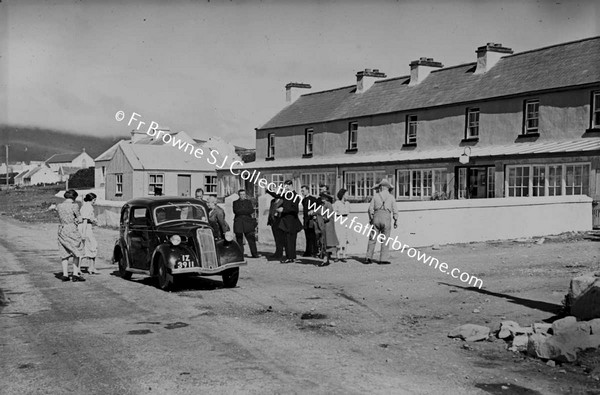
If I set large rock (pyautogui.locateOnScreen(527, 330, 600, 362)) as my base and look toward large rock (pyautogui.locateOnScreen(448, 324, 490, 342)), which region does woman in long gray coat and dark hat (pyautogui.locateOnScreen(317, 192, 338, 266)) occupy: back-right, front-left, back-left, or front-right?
front-right

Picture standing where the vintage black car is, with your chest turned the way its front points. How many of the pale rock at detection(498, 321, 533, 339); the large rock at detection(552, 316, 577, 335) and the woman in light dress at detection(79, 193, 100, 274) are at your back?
1

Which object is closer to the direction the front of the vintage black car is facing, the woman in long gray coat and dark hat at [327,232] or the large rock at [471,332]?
the large rock

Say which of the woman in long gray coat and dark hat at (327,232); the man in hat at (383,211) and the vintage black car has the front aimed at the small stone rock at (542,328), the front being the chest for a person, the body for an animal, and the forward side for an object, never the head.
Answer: the vintage black car

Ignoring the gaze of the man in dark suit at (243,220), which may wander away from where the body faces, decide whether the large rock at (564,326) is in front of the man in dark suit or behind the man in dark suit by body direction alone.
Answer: in front

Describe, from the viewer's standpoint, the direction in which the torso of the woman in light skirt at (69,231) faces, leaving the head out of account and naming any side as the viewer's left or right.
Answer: facing away from the viewer and to the right of the viewer

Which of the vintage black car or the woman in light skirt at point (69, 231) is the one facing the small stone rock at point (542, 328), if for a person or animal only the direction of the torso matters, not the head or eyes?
the vintage black car

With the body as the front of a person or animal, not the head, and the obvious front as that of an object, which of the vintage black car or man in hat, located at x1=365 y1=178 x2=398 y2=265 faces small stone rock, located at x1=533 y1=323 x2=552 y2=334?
the vintage black car

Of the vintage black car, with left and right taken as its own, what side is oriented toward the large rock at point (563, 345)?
front

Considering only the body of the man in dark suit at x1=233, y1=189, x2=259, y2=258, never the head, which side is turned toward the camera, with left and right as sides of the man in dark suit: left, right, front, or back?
front

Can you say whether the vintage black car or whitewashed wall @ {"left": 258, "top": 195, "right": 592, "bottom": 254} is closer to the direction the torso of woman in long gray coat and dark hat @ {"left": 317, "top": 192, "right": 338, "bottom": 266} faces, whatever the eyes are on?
the vintage black car
